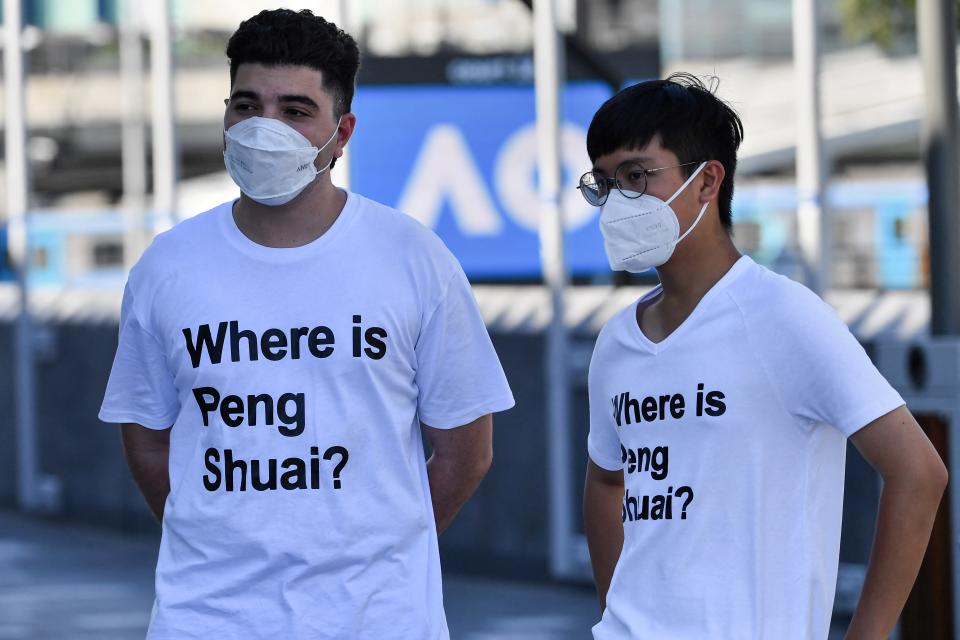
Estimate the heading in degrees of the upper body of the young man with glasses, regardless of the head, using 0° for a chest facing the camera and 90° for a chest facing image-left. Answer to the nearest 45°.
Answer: approximately 45°

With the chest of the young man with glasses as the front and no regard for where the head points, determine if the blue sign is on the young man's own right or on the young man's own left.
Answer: on the young man's own right

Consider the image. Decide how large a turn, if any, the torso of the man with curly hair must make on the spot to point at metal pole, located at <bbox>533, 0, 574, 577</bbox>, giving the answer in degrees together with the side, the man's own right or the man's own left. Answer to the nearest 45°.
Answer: approximately 180°

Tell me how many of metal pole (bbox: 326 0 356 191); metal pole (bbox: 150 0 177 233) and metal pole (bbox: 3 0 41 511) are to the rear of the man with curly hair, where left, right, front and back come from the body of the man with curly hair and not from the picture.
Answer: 3

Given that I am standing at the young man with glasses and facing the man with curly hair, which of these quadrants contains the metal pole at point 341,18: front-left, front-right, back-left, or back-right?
front-right

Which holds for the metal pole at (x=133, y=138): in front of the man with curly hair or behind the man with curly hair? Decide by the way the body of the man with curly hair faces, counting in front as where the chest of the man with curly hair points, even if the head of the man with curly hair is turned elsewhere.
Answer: behind

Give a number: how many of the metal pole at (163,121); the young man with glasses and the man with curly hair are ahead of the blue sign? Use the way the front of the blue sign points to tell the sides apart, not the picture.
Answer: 2

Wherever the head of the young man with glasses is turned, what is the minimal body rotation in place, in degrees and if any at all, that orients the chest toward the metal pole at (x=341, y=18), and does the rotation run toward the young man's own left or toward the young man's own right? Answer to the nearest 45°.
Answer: approximately 135° to the young man's own right

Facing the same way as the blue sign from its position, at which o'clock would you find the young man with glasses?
The young man with glasses is roughly at 12 o'clock from the blue sign.

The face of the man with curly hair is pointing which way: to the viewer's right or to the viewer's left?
to the viewer's left

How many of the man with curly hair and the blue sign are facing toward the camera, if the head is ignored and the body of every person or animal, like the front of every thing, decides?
2

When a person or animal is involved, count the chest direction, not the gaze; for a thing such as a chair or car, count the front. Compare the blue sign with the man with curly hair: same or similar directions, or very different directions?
same or similar directions

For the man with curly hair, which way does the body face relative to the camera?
toward the camera

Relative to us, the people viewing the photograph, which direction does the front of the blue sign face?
facing the viewer
